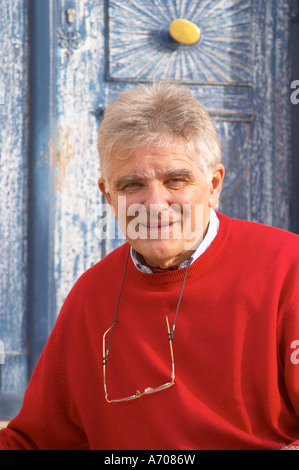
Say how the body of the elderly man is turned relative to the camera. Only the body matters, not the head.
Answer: toward the camera

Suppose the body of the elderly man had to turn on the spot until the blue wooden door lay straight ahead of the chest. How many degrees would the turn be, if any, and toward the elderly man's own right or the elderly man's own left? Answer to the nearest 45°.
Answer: approximately 180°
